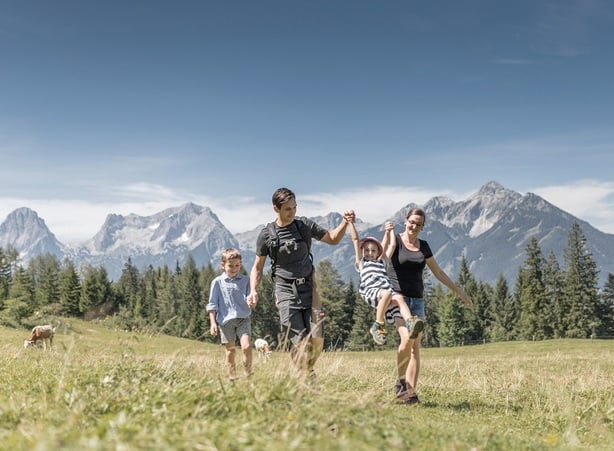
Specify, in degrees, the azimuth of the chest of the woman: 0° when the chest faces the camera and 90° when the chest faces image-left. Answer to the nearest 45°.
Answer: approximately 0°

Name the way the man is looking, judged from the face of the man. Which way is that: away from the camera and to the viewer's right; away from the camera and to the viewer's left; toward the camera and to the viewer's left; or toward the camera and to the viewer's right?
toward the camera and to the viewer's right

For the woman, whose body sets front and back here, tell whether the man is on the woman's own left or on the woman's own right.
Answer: on the woman's own right
